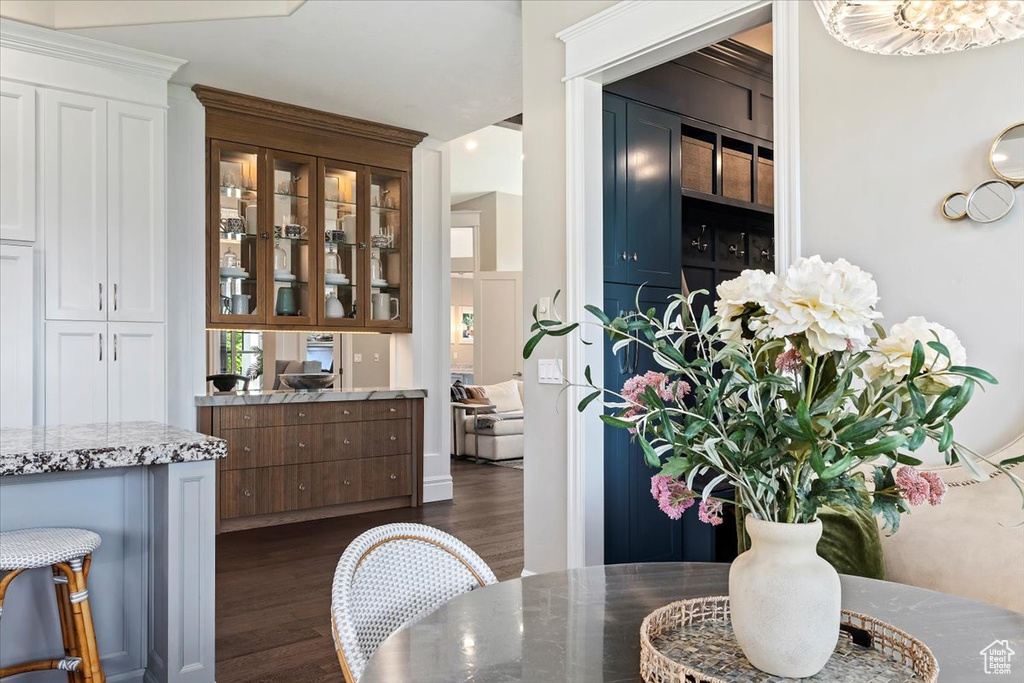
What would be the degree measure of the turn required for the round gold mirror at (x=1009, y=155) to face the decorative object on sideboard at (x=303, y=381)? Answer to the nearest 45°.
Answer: approximately 90° to its right

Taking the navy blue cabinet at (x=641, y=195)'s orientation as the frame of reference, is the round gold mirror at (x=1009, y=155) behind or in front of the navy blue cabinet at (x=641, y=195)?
in front

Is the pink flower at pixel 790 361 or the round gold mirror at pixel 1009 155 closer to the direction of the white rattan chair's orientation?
the pink flower

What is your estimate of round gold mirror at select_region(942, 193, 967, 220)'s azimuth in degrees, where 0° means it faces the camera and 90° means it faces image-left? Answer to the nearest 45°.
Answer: approximately 0°

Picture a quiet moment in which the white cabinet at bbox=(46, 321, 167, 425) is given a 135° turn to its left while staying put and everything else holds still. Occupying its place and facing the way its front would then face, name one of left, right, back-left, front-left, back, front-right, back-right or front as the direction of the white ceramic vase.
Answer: back-right

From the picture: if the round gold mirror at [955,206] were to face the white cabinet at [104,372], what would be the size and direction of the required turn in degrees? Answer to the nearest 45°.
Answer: approximately 90° to its right

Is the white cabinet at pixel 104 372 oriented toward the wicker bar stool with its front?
yes

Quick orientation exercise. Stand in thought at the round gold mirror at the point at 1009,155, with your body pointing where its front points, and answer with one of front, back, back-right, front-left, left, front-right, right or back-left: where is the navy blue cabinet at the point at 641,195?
back-right

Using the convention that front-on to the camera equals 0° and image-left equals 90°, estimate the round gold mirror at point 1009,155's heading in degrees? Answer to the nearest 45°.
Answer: approximately 0°

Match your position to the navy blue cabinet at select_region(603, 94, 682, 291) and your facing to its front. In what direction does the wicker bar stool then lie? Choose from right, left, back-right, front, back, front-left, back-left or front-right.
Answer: right

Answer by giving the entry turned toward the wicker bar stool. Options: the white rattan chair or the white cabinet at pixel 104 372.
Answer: the white cabinet
